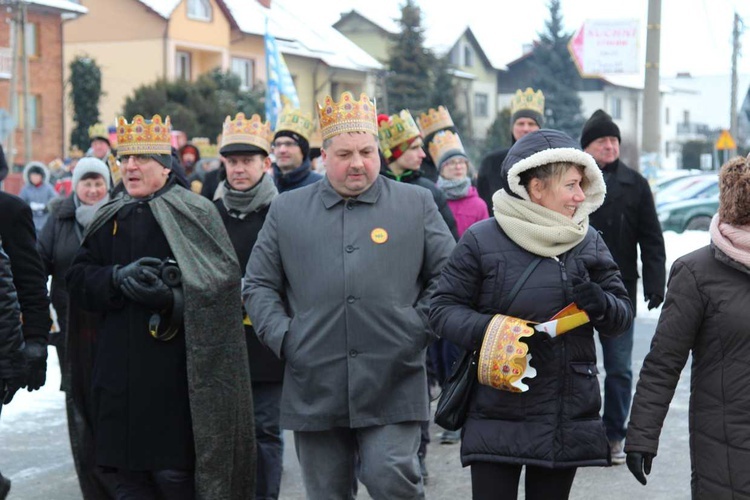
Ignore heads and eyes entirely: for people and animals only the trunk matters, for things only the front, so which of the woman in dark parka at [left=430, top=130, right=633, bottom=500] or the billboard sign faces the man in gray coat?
the billboard sign

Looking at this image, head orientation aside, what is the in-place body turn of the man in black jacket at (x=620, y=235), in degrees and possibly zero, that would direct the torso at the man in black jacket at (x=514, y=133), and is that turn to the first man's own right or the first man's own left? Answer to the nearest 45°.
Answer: approximately 135° to the first man's own right

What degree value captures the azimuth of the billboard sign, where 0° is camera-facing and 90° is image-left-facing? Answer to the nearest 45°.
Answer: approximately 0°

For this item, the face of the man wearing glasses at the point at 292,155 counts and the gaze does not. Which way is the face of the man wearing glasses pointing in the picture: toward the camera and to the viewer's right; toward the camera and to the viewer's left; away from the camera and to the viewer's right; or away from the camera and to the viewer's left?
toward the camera and to the viewer's left

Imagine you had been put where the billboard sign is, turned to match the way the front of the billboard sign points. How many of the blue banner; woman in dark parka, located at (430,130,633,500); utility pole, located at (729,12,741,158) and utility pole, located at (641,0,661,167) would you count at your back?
1

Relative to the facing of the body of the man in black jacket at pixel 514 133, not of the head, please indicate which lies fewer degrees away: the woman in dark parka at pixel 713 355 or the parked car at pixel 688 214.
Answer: the woman in dark parka

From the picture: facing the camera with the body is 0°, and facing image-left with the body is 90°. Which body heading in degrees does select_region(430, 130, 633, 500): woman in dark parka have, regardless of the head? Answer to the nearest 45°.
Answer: approximately 315°

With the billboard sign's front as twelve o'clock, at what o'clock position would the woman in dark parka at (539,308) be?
The woman in dark parka is roughly at 12 o'clock from the billboard sign.
